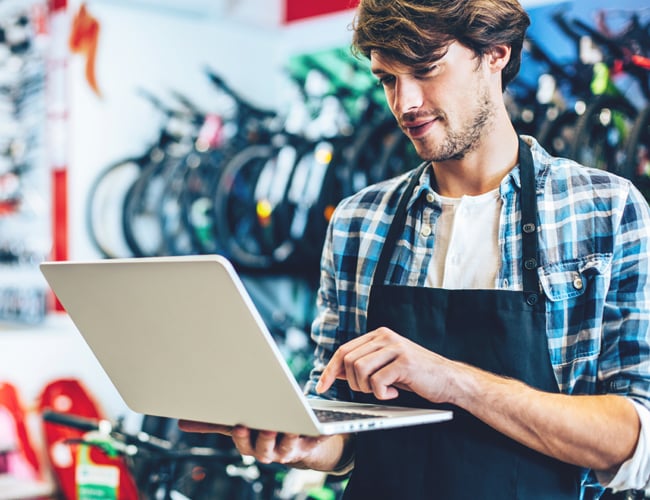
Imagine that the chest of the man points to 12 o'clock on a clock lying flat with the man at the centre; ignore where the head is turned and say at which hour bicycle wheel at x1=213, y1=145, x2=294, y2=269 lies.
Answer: The bicycle wheel is roughly at 4 o'clock from the man.

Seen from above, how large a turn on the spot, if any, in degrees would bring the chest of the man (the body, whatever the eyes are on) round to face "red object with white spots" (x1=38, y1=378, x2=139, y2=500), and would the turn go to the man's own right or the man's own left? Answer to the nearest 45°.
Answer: approximately 90° to the man's own right

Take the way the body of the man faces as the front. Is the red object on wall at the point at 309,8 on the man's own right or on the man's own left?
on the man's own right

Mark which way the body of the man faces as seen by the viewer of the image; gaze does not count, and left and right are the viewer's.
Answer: facing the viewer and to the left of the viewer

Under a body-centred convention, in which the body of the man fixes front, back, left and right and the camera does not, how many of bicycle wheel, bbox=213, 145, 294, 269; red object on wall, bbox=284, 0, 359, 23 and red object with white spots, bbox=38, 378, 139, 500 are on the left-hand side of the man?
0

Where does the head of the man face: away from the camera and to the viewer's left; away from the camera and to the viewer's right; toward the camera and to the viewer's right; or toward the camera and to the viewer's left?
toward the camera and to the viewer's left
